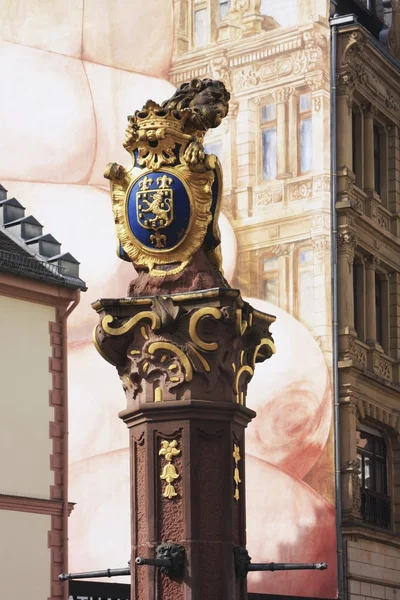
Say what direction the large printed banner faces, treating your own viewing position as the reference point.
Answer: facing the viewer

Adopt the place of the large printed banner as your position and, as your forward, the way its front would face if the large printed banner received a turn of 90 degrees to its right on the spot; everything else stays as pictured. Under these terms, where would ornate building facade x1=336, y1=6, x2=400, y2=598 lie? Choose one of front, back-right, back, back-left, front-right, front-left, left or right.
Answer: back
